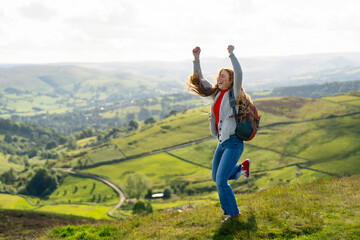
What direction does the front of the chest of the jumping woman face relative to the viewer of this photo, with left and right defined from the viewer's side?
facing the viewer and to the left of the viewer

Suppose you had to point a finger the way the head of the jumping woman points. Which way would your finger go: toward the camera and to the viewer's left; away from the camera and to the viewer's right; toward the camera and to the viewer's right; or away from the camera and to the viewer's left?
toward the camera and to the viewer's left
